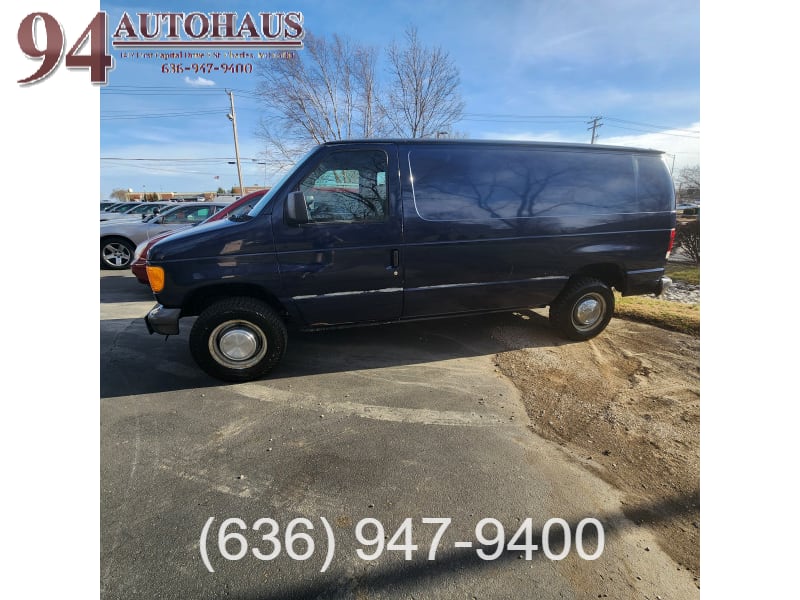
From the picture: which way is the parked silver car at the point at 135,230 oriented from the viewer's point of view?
to the viewer's left

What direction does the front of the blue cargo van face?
to the viewer's left

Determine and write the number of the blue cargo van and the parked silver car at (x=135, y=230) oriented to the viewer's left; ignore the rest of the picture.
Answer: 2

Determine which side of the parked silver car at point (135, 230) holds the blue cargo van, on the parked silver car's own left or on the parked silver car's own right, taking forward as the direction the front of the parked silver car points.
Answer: on the parked silver car's own left
